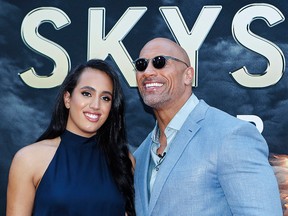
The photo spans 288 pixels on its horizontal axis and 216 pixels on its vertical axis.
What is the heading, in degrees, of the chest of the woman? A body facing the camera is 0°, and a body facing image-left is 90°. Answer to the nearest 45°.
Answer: approximately 315°

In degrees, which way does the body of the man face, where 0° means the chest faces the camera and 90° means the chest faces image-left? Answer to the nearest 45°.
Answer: approximately 45°

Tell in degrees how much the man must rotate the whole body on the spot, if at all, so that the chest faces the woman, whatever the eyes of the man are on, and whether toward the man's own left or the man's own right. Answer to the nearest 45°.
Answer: approximately 45° to the man's own right
